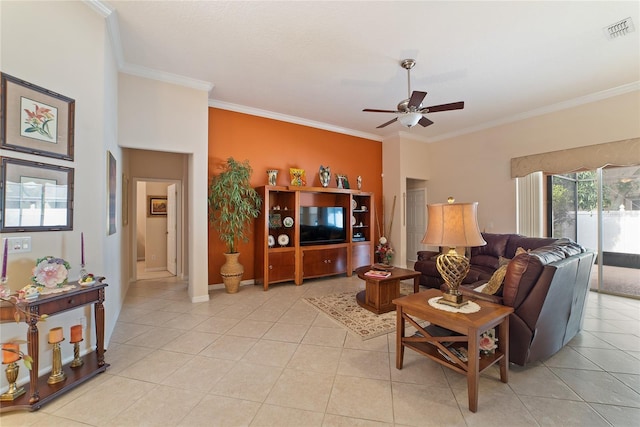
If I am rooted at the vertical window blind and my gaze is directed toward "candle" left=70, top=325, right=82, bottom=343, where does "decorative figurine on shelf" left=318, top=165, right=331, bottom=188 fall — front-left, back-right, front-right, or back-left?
front-right

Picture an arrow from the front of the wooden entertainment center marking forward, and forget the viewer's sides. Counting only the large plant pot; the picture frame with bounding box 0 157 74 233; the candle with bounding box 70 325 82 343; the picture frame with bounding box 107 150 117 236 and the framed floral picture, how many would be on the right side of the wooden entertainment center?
5

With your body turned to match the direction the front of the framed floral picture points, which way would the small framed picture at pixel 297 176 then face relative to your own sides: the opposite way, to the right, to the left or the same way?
to the right

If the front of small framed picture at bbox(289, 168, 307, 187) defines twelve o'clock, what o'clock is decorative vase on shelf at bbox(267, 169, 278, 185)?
The decorative vase on shelf is roughly at 2 o'clock from the small framed picture.

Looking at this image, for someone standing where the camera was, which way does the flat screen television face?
facing the viewer and to the right of the viewer

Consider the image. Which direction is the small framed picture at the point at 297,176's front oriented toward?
toward the camera

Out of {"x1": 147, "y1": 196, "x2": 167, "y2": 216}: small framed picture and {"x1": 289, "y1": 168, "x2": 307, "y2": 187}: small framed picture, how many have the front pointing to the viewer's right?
0

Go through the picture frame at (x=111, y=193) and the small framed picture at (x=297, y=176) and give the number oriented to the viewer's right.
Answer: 1

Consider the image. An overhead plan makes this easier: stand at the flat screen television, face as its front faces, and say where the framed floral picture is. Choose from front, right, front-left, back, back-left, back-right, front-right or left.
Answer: right

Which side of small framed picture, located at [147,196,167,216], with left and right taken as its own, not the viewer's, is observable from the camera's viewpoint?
front

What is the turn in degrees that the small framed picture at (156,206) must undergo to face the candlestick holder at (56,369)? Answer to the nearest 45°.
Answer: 0° — it already faces it

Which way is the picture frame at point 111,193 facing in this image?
to the viewer's right

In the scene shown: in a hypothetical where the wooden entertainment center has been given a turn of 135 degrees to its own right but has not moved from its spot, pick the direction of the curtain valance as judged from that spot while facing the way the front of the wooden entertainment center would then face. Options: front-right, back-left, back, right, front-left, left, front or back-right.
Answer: back

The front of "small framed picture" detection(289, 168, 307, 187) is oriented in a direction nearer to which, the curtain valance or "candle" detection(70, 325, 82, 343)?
the candle

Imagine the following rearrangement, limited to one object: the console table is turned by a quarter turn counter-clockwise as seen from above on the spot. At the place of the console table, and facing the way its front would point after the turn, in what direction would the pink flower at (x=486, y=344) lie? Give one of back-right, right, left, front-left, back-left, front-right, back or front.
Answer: right
